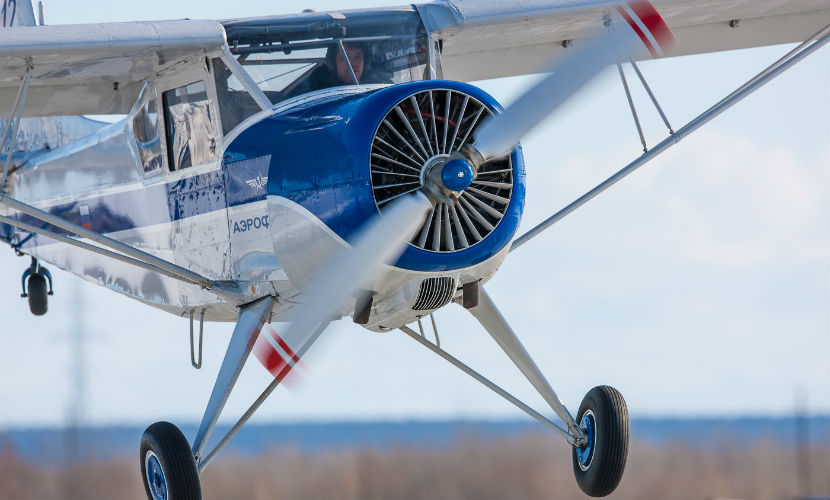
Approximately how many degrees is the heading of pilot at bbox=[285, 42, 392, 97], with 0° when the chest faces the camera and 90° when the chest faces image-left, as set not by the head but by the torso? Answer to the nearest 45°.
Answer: approximately 315°

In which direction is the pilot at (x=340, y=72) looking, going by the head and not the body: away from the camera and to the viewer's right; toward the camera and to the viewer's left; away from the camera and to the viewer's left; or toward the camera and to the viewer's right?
toward the camera and to the viewer's right

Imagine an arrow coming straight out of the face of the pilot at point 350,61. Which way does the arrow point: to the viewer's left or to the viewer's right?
to the viewer's right
